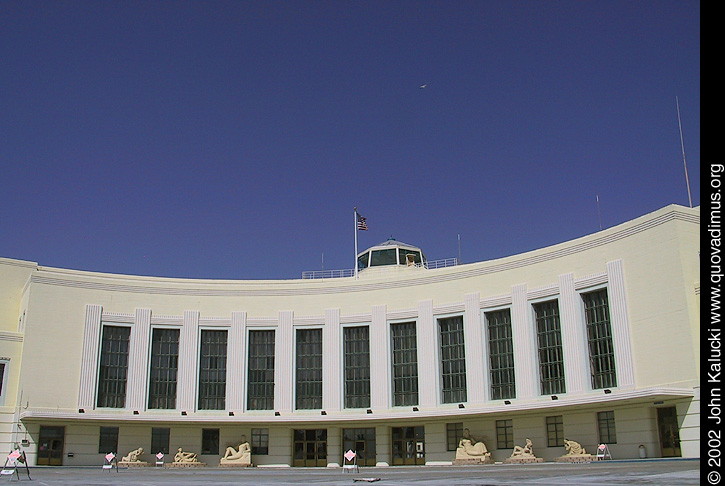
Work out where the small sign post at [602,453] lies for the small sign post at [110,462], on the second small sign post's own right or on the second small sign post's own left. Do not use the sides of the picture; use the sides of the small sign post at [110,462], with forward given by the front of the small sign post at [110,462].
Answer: on the second small sign post's own left

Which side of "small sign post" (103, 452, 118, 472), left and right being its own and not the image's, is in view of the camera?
front
